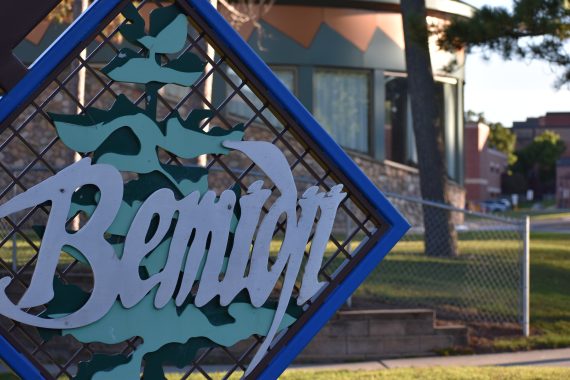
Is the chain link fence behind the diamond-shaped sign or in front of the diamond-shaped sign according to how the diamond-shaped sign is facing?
behind

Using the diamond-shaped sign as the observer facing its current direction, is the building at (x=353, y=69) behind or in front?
behind

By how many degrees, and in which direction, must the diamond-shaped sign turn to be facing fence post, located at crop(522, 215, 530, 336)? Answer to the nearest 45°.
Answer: approximately 135° to its left

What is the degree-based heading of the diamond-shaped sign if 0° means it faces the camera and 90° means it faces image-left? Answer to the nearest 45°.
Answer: approximately 0°
